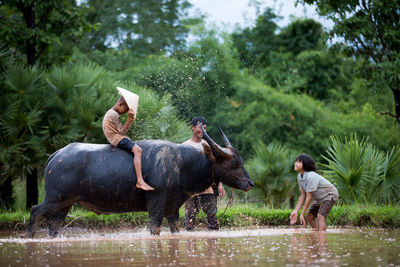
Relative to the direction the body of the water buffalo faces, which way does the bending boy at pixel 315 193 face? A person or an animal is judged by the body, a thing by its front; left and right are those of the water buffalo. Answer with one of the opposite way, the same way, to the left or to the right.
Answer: the opposite way

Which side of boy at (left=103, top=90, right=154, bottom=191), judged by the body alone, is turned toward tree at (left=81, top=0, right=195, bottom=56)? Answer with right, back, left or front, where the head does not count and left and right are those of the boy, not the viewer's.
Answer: left

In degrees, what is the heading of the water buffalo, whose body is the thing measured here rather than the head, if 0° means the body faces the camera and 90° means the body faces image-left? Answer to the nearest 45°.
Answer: approximately 270°

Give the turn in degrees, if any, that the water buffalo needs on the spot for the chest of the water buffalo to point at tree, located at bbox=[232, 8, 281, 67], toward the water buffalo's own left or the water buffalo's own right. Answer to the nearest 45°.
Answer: approximately 90° to the water buffalo's own left

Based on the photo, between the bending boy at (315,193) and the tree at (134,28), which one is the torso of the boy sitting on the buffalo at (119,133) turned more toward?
the bending boy

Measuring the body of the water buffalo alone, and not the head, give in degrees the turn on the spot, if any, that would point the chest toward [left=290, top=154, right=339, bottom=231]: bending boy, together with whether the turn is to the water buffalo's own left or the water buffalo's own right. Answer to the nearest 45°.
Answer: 0° — it already faces them

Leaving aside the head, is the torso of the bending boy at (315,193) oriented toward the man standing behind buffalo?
yes

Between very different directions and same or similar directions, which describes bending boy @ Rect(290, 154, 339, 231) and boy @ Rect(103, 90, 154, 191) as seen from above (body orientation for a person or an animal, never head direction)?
very different directions

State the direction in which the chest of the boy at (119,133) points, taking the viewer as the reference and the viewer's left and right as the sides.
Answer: facing to the right of the viewer

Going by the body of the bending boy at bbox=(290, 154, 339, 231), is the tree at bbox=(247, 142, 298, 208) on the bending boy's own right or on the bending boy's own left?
on the bending boy's own right

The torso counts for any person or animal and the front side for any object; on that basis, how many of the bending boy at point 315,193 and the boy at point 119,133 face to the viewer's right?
1

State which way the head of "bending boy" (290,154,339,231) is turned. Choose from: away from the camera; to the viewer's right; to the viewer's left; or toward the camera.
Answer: to the viewer's left

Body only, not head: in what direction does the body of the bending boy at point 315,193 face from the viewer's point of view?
to the viewer's left
